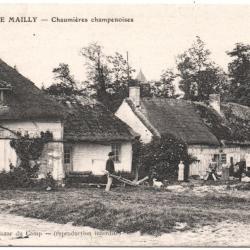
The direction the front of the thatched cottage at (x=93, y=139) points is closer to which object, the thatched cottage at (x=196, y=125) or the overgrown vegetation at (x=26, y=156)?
the overgrown vegetation

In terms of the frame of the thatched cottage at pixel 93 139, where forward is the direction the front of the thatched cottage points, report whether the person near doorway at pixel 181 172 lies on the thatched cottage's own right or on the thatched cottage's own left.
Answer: on the thatched cottage's own left

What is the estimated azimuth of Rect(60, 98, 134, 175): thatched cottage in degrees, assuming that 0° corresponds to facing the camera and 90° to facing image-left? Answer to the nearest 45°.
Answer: approximately 0°

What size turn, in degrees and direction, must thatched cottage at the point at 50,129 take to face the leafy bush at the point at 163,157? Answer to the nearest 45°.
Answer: approximately 135° to its left

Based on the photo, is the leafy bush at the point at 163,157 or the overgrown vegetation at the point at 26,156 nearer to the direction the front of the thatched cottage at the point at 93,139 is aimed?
the overgrown vegetation

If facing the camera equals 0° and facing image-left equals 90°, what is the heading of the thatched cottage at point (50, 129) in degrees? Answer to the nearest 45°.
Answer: approximately 0°
